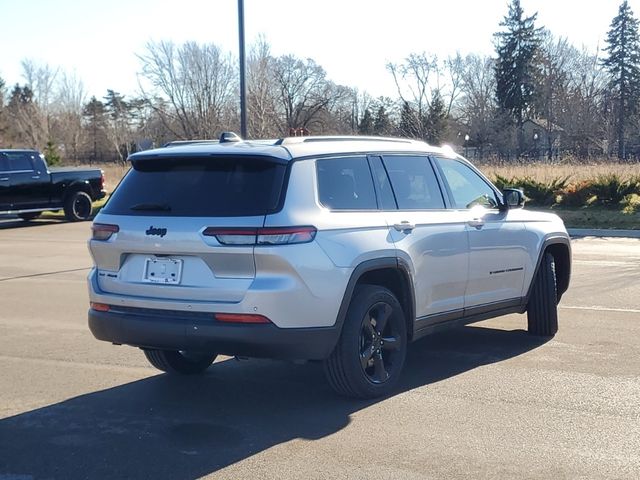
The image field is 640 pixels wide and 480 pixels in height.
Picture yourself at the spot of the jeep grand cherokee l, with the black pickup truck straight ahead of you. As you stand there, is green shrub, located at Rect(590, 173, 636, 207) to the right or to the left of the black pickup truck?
right

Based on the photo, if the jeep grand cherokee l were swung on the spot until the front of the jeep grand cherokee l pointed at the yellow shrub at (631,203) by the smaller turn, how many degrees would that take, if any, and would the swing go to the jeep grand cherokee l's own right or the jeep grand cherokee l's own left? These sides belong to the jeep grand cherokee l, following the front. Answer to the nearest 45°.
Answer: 0° — it already faces it

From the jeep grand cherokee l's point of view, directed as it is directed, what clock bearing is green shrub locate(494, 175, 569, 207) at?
The green shrub is roughly at 11 o'clock from the jeep grand cherokee l.

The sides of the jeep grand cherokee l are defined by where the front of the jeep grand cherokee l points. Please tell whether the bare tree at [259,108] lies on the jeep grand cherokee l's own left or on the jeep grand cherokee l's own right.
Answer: on the jeep grand cherokee l's own left

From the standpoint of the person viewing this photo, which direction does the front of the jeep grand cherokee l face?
facing away from the viewer and to the right of the viewer

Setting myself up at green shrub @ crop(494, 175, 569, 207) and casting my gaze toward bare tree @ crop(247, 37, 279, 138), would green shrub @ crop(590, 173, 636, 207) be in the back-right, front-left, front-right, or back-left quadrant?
back-right

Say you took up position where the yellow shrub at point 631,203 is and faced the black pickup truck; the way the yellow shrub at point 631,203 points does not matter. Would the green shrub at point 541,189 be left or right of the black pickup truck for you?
right

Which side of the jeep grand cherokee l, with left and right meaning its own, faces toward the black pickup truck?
left

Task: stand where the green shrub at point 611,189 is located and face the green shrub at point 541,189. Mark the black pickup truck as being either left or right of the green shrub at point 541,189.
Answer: left
